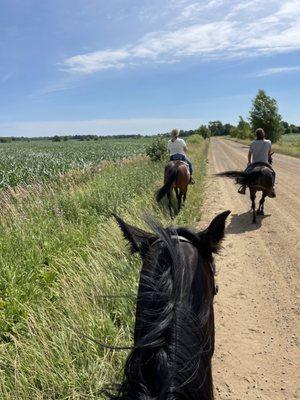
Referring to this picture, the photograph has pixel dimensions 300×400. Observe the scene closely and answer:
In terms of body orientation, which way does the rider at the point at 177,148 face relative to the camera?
away from the camera

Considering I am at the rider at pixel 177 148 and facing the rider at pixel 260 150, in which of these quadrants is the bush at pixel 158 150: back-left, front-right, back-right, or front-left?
back-left

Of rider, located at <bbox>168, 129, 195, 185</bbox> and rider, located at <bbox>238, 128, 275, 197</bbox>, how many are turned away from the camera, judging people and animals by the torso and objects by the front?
2

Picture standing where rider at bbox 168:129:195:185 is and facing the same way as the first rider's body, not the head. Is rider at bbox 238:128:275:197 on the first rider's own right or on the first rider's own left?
on the first rider's own right

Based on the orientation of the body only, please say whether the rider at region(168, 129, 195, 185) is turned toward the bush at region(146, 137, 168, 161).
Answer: yes

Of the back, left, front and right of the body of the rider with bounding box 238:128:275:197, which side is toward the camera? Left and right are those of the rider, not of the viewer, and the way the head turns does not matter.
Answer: back

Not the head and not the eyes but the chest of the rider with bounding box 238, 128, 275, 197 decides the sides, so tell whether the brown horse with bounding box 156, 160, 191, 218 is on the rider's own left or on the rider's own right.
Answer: on the rider's own left
